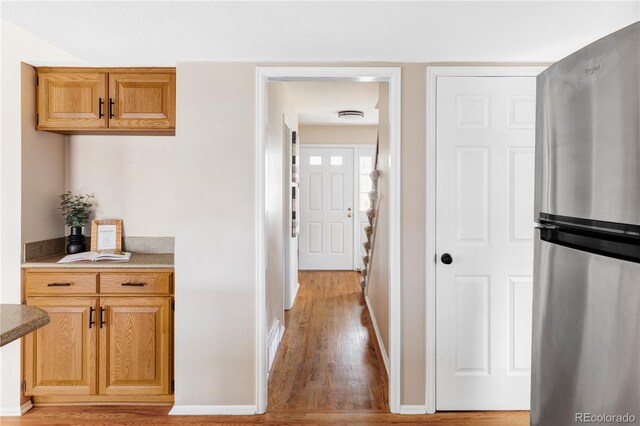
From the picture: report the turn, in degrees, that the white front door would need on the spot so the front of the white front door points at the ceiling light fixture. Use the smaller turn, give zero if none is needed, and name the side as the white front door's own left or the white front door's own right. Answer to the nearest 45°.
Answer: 0° — it already faces it

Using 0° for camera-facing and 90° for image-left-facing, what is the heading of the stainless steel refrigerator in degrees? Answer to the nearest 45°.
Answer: approximately 45°

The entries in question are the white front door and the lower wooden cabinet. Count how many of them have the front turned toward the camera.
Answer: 2

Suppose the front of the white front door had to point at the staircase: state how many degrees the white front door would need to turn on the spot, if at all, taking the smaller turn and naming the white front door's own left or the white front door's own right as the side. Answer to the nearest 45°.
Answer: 0° — it already faces it

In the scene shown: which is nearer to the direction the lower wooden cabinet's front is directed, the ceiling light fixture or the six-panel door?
the six-panel door
